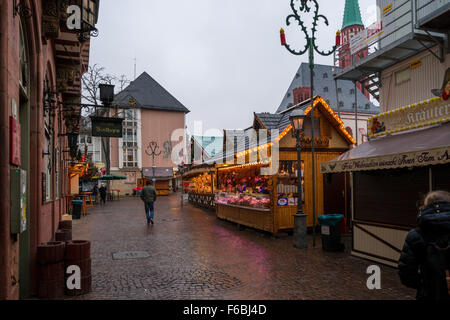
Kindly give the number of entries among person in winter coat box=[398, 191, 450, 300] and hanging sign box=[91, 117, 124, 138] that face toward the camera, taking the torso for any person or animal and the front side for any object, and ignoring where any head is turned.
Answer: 1

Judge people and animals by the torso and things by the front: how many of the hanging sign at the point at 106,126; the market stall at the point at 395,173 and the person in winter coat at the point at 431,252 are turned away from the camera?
1

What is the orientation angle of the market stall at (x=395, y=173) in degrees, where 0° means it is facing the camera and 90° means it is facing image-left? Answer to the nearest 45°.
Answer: approximately 45°

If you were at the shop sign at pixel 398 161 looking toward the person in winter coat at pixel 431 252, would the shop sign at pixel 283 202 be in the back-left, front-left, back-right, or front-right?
back-right

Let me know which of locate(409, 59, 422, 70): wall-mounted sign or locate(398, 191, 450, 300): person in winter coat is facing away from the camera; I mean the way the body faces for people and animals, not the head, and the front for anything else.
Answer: the person in winter coat

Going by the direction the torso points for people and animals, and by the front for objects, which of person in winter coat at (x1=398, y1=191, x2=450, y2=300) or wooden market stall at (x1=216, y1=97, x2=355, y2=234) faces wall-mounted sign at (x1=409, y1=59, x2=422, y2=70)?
the person in winter coat

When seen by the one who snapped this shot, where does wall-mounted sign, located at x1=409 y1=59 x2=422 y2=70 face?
facing the viewer and to the left of the viewer

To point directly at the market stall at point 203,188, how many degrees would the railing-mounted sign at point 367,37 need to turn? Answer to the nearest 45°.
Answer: approximately 90° to its right

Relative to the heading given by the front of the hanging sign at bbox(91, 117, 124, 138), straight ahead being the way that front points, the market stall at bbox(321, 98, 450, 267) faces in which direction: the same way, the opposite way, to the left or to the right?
to the right

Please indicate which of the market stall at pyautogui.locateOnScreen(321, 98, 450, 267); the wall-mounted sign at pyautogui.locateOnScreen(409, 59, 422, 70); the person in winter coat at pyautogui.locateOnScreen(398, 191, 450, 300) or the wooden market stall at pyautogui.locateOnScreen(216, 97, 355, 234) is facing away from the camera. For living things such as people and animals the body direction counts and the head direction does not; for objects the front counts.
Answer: the person in winter coat

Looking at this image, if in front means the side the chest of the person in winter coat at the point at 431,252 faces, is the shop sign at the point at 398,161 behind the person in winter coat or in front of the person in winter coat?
in front

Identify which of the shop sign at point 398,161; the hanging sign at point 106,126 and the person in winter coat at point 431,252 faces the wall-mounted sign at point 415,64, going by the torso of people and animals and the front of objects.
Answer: the person in winter coat

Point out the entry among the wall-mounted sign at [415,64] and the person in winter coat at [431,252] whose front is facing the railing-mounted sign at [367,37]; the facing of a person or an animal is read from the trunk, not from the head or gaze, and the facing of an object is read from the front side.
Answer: the person in winter coat
